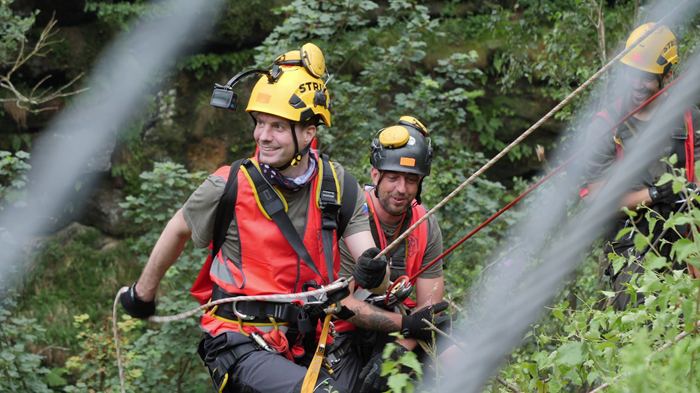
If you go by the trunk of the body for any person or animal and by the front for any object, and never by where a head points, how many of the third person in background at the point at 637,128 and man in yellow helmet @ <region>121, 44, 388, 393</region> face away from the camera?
0

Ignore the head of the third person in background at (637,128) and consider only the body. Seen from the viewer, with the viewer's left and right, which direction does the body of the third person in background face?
facing the viewer and to the left of the viewer

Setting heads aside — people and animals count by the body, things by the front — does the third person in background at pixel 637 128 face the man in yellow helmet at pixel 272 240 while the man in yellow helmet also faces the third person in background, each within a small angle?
no

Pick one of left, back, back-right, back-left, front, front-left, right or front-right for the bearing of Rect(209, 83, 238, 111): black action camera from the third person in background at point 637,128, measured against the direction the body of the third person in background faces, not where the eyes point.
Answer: front

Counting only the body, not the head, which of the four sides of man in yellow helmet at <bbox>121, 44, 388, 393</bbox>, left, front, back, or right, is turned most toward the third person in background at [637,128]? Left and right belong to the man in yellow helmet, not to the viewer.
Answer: left

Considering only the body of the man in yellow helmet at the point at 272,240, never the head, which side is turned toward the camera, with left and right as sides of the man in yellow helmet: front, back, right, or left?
front

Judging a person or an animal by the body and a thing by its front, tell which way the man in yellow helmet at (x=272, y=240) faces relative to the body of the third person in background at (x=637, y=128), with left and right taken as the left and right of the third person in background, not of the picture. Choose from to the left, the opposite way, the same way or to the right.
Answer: the same way

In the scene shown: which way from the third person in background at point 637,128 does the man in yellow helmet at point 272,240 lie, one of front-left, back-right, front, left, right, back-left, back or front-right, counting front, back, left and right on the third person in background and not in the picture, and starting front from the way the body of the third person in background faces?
front

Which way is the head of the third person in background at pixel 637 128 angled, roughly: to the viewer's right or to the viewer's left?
to the viewer's left
